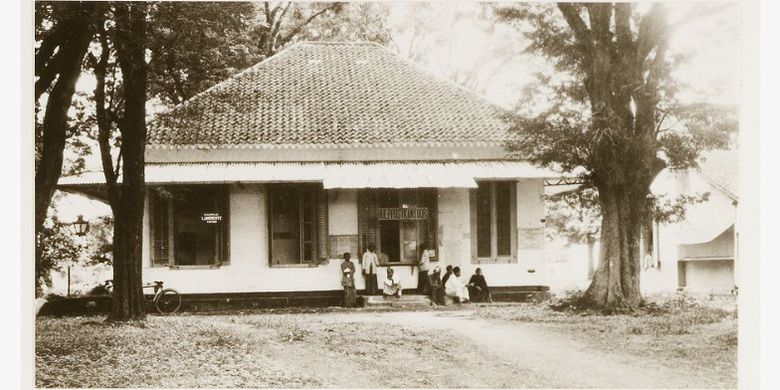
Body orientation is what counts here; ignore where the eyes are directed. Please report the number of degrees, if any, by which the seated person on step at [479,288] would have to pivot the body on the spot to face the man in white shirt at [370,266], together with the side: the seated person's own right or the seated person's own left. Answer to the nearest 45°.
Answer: approximately 135° to the seated person's own right

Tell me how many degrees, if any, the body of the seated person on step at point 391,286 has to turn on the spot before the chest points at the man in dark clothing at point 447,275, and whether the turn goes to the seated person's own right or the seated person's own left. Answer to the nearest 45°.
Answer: approximately 45° to the seated person's own left

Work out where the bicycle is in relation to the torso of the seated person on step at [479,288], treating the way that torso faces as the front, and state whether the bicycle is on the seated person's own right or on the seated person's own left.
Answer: on the seated person's own right

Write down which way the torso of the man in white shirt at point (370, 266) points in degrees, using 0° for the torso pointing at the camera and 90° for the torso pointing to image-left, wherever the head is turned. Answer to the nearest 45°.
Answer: approximately 0°
